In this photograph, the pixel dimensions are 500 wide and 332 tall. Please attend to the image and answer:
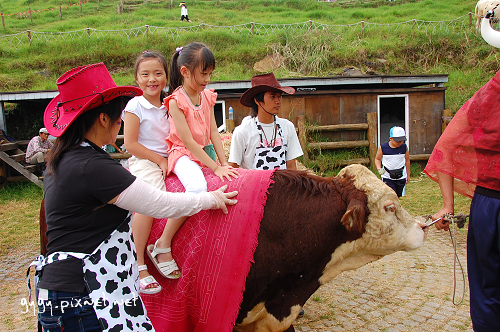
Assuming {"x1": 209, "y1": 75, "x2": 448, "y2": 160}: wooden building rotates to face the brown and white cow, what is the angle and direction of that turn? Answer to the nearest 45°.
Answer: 0° — it already faces it

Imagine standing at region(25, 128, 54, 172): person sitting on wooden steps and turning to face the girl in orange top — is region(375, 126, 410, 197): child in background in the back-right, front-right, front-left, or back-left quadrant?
front-left

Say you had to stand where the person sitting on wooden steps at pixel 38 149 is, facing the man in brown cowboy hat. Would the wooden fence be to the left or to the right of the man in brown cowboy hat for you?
left

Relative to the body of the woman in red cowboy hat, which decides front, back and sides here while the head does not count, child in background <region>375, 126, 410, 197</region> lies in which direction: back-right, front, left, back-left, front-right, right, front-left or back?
front

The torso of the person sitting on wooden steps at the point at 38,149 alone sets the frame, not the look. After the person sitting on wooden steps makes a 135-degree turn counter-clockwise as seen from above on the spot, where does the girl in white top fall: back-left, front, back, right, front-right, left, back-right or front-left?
back

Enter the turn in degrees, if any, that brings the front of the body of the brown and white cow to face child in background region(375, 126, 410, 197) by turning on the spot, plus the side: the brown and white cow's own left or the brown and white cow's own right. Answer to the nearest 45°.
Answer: approximately 90° to the brown and white cow's own left

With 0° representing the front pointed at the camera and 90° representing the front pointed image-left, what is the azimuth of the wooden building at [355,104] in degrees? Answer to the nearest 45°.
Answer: approximately 0°

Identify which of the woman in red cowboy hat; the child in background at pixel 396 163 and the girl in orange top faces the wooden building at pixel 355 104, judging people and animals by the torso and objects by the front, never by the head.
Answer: the woman in red cowboy hat

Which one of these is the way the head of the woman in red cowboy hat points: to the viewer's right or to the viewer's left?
to the viewer's right

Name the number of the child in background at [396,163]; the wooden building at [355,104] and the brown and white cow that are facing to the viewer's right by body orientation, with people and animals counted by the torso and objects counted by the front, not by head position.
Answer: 1

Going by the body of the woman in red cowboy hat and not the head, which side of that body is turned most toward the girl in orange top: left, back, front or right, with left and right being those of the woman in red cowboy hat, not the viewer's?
front

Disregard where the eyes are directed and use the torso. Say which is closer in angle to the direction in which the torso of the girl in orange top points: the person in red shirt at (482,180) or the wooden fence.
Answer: the person in red shirt

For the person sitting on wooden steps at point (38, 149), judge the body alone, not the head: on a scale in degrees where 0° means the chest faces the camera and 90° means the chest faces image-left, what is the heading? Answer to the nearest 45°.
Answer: approximately 315°

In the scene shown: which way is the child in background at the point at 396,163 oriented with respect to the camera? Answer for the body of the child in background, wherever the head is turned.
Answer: toward the camera

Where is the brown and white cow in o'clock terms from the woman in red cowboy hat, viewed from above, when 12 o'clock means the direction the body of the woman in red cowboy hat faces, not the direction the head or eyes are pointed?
The brown and white cow is roughly at 1 o'clock from the woman in red cowboy hat.

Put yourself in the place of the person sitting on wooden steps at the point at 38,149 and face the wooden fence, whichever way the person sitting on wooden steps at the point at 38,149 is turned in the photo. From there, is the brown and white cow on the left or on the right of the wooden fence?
right

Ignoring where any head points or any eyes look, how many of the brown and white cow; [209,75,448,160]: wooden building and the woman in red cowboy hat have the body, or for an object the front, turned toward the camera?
1

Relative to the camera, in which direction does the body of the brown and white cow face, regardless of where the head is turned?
to the viewer's right

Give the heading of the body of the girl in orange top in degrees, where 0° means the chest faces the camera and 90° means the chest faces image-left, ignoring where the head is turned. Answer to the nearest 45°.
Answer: approximately 315°
